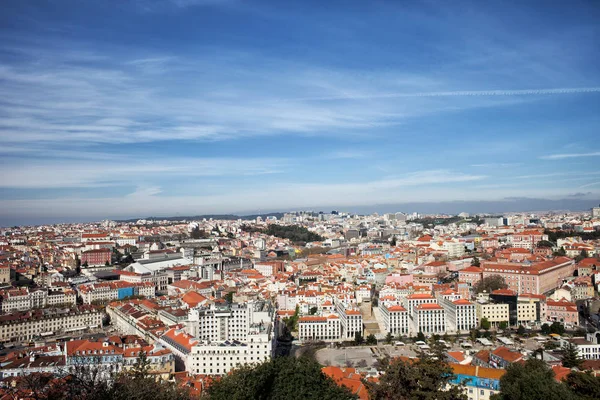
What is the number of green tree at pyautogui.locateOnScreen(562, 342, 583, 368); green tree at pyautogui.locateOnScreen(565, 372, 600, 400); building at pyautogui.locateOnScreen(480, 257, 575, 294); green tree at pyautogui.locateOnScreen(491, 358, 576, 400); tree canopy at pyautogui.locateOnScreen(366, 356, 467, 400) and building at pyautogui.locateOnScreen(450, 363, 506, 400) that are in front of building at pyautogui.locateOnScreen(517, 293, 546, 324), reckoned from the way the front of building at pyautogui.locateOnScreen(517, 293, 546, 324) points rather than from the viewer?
5

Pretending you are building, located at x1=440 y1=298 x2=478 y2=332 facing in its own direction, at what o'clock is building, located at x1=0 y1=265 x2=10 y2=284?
building, located at x1=0 y1=265 x2=10 y2=284 is roughly at 3 o'clock from building, located at x1=440 y1=298 x2=478 y2=332.

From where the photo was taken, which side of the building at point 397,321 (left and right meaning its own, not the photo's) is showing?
front

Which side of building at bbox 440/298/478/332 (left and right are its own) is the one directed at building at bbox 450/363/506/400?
front

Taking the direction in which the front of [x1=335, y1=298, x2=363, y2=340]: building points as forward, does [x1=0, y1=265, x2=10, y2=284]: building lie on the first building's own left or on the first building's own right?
on the first building's own right

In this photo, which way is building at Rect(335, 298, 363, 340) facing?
toward the camera

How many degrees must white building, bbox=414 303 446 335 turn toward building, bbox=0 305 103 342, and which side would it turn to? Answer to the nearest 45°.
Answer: approximately 90° to its right

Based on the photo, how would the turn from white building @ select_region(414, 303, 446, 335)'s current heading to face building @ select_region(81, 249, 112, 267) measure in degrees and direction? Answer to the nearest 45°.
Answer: approximately 135° to its right

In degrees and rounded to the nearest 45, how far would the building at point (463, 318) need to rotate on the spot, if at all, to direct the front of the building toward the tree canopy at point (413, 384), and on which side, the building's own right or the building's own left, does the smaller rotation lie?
0° — it already faces it

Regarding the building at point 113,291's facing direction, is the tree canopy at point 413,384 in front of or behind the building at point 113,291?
in front

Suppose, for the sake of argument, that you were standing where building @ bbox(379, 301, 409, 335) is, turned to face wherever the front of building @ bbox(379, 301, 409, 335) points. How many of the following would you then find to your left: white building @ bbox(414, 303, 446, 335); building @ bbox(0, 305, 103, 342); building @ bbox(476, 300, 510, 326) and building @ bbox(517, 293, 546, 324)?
3

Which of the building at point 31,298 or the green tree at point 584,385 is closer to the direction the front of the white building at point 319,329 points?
the green tree

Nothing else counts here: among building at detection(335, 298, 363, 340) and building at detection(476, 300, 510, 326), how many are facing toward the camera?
2

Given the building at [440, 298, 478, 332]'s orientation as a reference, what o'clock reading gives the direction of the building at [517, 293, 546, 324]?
the building at [517, 293, 546, 324] is roughly at 8 o'clock from the building at [440, 298, 478, 332].

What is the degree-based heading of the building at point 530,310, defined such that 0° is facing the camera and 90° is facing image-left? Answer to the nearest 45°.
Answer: approximately 0°

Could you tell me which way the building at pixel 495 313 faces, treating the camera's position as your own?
facing the viewer
